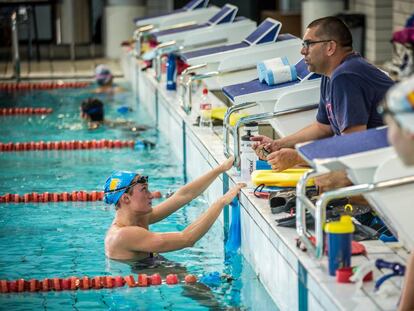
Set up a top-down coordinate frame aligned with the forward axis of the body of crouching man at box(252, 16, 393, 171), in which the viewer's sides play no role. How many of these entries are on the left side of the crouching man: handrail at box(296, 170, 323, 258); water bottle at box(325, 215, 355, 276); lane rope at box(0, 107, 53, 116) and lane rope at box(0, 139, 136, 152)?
2

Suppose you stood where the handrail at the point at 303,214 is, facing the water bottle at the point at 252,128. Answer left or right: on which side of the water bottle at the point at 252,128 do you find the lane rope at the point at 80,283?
left

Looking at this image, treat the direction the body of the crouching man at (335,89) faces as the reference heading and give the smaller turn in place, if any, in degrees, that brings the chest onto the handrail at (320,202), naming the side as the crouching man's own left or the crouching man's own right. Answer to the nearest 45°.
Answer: approximately 90° to the crouching man's own left

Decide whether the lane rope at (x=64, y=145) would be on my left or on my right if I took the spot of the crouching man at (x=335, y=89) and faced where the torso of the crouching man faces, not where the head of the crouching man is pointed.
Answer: on my right

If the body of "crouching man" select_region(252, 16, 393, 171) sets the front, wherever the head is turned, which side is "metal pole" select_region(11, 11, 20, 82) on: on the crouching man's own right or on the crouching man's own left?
on the crouching man's own right

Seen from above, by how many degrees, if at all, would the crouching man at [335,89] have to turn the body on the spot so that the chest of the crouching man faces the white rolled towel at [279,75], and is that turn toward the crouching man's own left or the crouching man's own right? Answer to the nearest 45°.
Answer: approximately 90° to the crouching man's own right

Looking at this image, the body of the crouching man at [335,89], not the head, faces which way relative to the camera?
to the viewer's left

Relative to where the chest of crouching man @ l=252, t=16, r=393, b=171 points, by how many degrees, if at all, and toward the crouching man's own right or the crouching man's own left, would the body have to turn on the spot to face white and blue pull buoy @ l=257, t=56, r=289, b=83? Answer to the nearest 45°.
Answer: approximately 90° to the crouching man's own right
